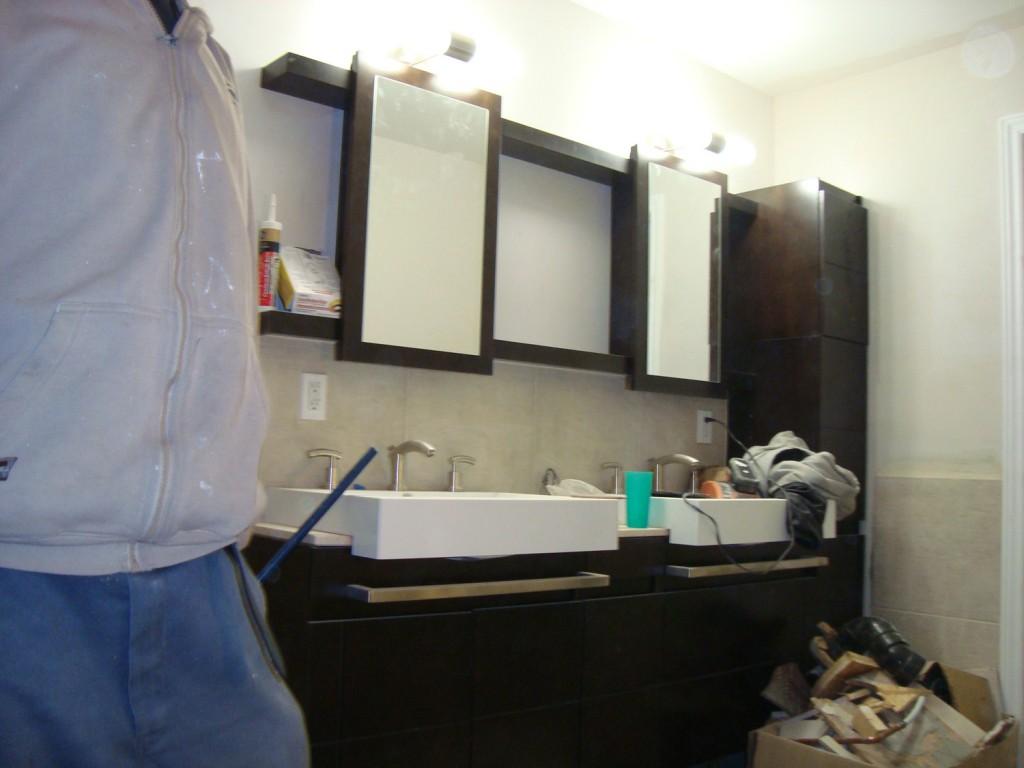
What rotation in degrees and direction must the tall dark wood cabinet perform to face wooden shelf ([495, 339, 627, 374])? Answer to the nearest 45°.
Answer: approximately 90° to its right

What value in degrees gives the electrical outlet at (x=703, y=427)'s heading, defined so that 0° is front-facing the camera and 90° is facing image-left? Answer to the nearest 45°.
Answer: approximately 315°

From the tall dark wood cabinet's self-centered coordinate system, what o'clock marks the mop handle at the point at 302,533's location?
The mop handle is roughly at 2 o'clock from the tall dark wood cabinet.

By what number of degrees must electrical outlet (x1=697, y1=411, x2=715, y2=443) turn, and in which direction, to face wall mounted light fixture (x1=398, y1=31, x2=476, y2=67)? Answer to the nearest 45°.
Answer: approximately 90° to its right

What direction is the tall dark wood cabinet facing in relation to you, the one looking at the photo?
facing the viewer and to the right of the viewer

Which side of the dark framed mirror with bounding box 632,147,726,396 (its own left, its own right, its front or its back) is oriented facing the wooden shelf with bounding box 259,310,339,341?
right

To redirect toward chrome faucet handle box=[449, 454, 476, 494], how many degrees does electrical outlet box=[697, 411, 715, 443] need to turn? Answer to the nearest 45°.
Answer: approximately 90° to its right

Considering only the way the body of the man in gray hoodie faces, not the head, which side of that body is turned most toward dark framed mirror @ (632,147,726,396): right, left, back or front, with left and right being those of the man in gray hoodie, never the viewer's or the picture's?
left

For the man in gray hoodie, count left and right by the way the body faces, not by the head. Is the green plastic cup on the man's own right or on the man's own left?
on the man's own left

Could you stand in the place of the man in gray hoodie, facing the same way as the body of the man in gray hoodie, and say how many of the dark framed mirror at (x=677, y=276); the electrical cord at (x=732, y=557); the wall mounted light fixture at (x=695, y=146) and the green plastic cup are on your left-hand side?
4
